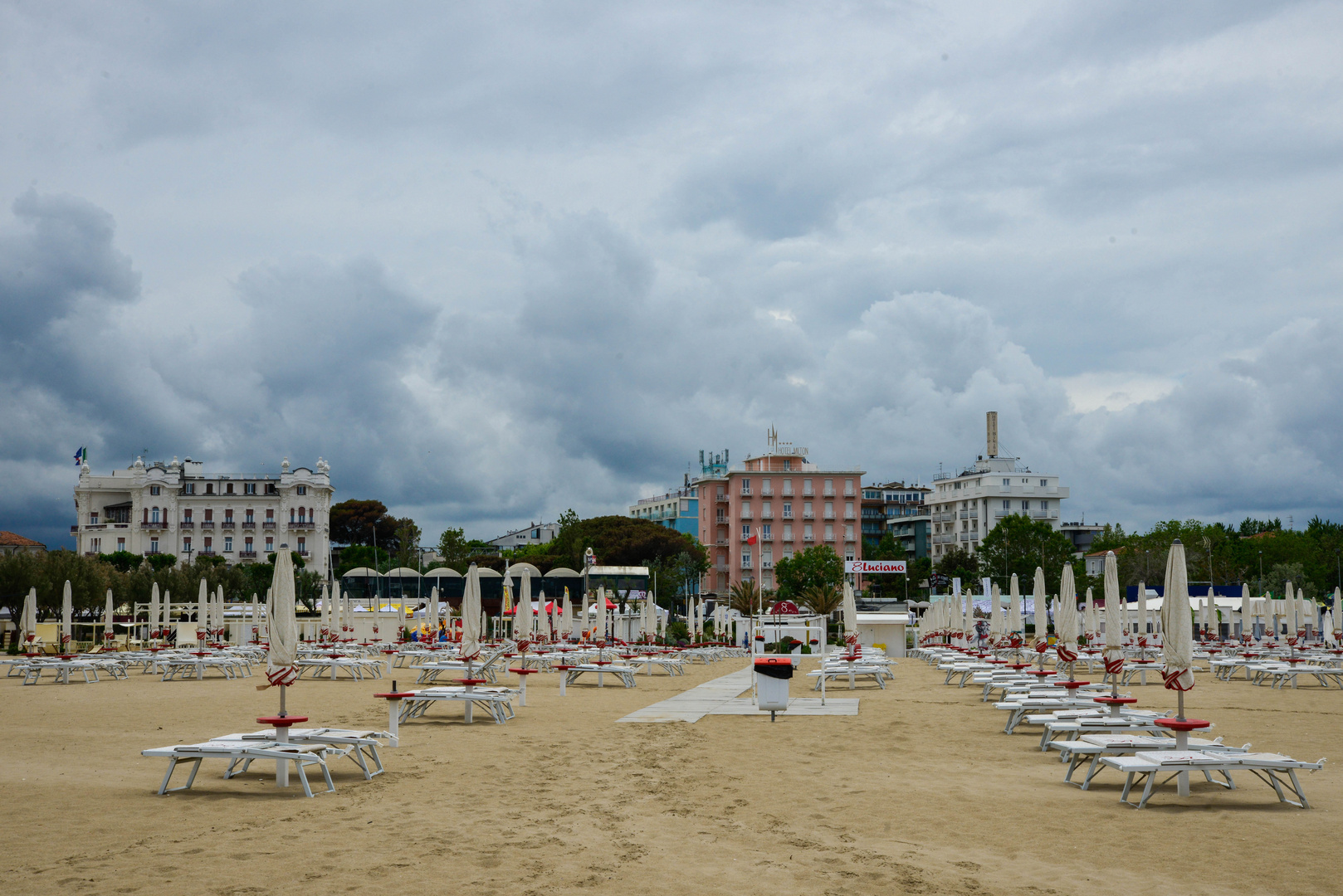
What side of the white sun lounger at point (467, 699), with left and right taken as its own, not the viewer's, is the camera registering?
left

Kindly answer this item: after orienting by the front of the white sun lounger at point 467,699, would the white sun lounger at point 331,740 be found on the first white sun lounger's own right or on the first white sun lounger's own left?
on the first white sun lounger's own left

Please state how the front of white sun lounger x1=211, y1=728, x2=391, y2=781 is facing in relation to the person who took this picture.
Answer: facing to the left of the viewer

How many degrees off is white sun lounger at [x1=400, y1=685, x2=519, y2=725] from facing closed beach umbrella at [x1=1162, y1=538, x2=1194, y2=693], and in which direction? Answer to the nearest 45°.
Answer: approximately 135° to its left

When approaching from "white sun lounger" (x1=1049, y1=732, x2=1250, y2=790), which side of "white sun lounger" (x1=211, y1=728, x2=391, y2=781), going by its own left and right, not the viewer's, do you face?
back
